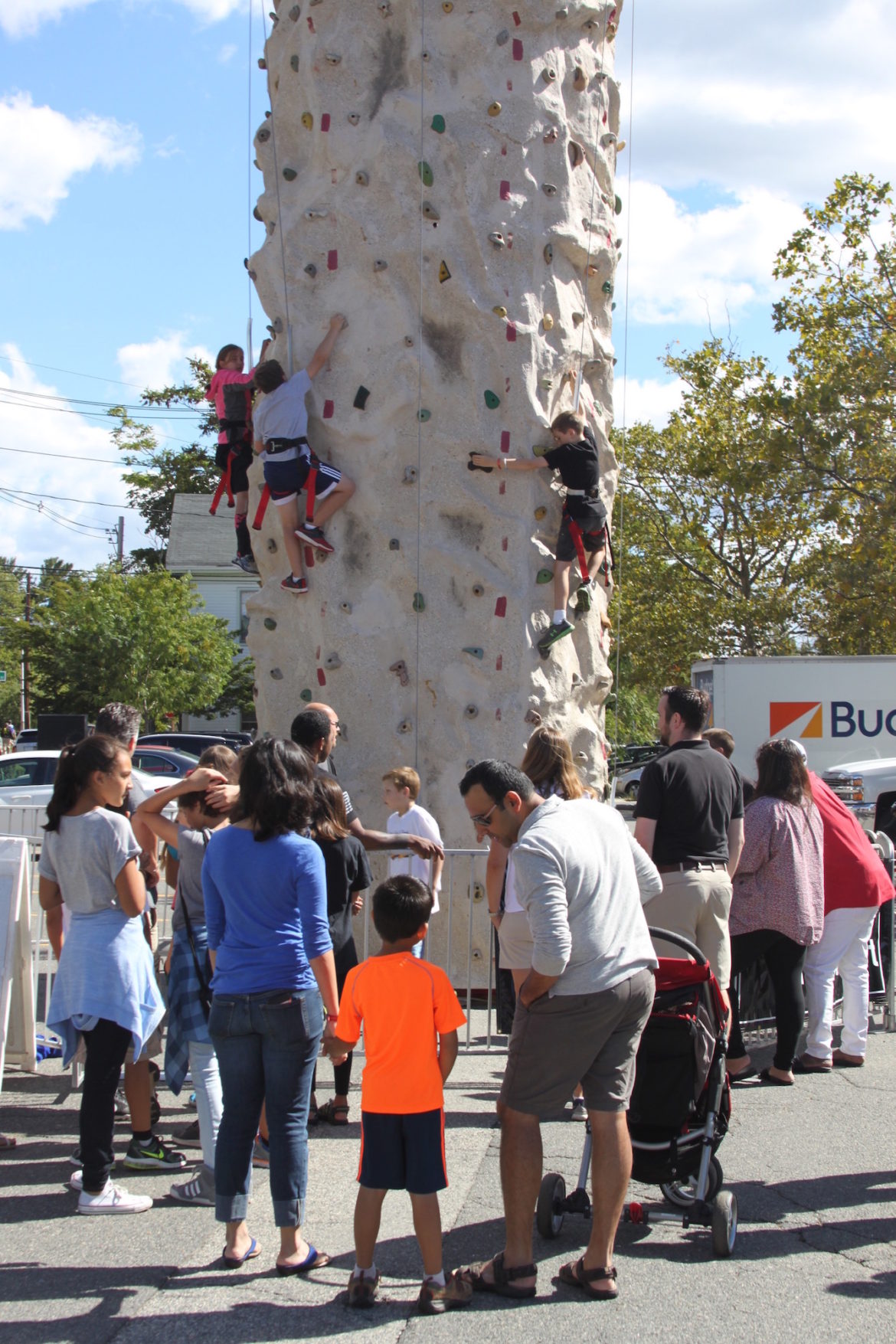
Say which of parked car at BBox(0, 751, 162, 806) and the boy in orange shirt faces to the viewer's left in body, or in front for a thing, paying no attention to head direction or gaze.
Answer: the parked car

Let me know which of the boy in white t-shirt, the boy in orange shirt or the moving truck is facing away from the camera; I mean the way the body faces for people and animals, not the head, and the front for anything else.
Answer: the boy in orange shirt

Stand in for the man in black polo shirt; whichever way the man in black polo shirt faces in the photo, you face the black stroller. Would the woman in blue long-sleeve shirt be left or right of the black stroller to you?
right

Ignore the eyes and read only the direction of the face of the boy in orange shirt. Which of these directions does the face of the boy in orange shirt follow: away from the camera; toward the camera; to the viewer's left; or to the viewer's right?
away from the camera

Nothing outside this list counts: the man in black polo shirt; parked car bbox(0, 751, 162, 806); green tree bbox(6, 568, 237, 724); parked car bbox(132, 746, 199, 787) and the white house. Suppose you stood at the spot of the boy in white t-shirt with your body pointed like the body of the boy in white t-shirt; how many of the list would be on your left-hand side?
1

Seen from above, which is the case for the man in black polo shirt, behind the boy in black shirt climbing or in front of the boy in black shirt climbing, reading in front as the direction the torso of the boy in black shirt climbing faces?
behind

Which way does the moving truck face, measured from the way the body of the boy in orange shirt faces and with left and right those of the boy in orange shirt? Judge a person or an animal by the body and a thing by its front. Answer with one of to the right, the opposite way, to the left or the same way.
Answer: to the right

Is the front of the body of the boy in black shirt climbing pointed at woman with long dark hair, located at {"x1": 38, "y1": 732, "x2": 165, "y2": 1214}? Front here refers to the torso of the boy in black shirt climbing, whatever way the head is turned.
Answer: no

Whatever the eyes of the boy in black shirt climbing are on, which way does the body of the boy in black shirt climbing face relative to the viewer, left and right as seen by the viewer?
facing away from the viewer and to the left of the viewer

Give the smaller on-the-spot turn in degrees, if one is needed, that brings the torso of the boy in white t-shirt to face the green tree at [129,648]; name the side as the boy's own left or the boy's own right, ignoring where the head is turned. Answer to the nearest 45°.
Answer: approximately 135° to the boy's own right

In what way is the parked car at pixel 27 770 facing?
to the viewer's left

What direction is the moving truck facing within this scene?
to the viewer's right

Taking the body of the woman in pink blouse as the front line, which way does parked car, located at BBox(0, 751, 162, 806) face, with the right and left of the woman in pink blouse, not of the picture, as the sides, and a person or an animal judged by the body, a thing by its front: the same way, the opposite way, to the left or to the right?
to the left

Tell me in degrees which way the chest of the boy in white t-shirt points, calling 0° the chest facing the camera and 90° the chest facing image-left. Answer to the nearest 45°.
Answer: approximately 45°

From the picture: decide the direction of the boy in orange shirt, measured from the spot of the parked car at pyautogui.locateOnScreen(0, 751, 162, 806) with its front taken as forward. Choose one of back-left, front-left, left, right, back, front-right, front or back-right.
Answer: left

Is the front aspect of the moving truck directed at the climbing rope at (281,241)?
no

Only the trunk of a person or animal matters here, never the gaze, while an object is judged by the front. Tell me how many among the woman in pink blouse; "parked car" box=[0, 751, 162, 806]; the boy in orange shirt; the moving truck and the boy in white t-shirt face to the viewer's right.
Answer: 1

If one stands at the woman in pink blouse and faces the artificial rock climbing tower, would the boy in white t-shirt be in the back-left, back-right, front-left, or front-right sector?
front-left

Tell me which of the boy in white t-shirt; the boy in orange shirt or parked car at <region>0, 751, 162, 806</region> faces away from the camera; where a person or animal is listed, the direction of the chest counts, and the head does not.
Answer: the boy in orange shirt
